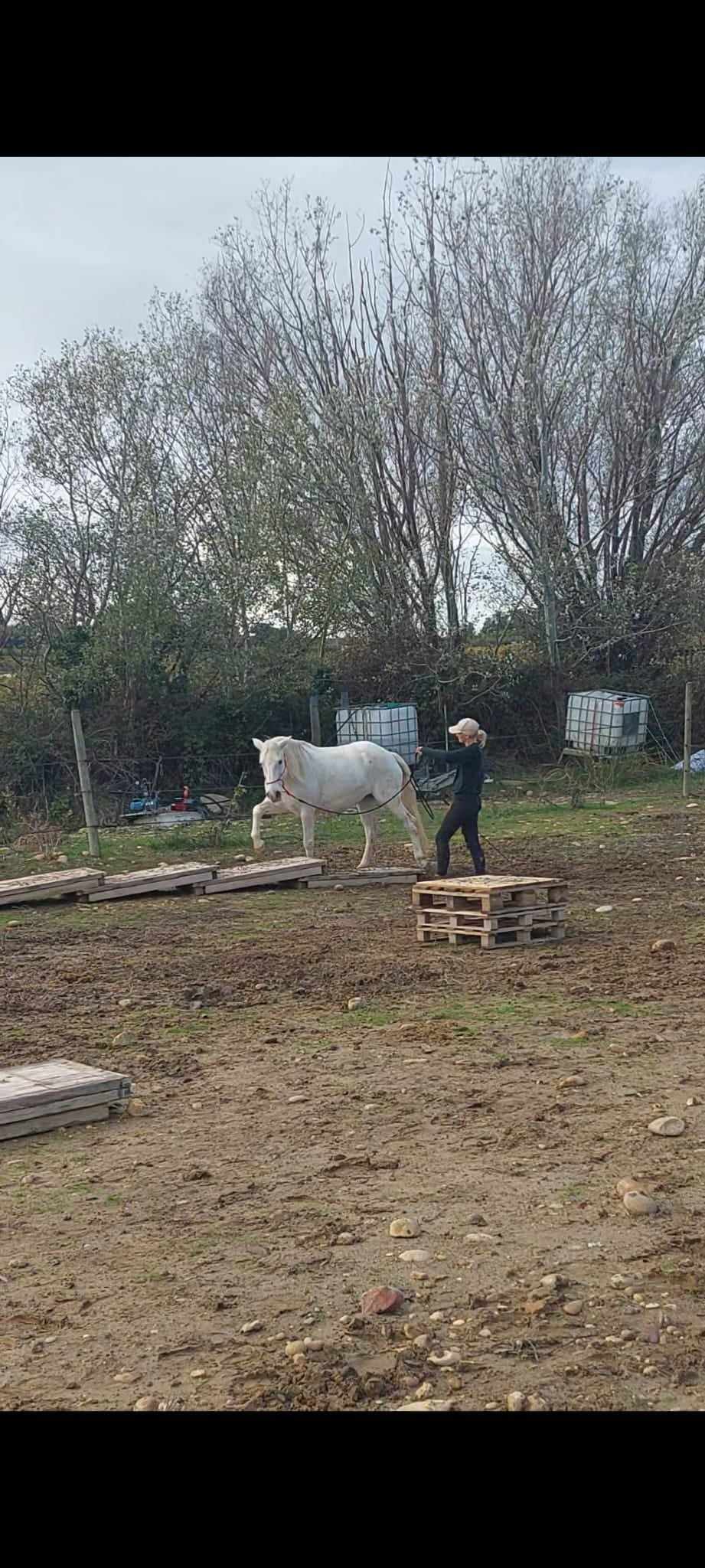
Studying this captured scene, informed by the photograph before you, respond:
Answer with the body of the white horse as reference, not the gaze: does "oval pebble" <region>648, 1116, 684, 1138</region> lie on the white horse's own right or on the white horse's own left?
on the white horse's own left

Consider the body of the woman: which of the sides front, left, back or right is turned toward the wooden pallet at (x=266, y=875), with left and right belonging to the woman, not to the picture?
front

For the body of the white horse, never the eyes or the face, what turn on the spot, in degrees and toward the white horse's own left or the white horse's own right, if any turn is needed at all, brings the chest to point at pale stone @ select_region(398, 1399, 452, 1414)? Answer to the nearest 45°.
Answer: approximately 90° to the white horse's own left

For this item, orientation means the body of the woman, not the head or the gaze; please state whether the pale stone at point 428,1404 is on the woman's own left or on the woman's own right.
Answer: on the woman's own left

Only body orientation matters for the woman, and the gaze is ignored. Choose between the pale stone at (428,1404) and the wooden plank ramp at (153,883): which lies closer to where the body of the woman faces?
the wooden plank ramp

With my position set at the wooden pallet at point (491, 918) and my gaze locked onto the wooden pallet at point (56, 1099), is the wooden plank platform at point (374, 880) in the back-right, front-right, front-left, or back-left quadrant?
back-right

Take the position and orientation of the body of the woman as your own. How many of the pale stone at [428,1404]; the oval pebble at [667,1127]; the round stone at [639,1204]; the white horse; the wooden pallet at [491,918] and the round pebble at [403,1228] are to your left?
5

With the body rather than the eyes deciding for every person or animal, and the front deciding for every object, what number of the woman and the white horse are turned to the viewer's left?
2

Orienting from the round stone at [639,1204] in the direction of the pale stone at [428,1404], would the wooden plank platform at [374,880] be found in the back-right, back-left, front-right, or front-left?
back-right

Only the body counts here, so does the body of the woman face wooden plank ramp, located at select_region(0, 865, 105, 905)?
yes

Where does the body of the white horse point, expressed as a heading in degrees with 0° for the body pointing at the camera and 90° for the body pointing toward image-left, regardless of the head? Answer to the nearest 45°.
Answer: approximately 90°

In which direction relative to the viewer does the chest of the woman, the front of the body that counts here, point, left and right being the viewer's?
facing to the left of the viewer

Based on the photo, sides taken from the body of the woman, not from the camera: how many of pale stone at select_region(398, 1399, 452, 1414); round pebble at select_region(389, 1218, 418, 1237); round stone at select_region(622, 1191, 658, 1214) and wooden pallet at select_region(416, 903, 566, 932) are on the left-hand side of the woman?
4

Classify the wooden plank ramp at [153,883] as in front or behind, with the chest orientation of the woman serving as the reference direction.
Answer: in front
